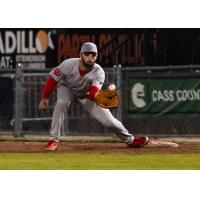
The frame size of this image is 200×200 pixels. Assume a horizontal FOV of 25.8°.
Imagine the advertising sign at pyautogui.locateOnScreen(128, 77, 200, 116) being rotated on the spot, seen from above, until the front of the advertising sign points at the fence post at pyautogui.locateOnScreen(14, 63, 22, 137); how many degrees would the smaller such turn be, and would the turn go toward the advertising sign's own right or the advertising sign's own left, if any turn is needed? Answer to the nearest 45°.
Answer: approximately 90° to the advertising sign's own right

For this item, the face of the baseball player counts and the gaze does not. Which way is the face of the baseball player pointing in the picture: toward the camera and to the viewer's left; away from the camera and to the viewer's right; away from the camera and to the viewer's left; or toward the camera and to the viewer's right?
toward the camera and to the viewer's right

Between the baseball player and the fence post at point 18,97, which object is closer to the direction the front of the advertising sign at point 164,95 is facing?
the baseball player

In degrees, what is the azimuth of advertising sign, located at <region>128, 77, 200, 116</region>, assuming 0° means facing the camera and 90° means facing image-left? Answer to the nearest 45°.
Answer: approximately 0°

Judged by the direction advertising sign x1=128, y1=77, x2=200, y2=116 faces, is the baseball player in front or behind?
in front
